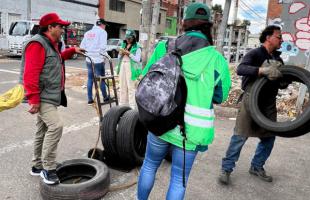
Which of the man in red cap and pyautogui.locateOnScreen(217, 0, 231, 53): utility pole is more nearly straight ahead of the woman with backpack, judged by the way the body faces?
the utility pole

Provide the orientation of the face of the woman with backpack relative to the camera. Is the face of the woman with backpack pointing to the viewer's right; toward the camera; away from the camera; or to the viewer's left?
away from the camera

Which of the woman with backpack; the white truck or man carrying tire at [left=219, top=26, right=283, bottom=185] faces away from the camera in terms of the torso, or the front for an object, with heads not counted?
the woman with backpack

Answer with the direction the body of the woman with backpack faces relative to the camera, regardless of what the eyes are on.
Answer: away from the camera

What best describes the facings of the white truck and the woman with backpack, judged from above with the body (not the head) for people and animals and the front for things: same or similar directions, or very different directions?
very different directions

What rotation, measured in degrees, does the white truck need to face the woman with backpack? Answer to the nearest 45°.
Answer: approximately 45° to its left

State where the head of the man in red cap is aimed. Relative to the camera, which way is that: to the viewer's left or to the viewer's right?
to the viewer's right

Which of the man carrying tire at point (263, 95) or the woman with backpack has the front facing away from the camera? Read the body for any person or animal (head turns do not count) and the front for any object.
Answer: the woman with backpack

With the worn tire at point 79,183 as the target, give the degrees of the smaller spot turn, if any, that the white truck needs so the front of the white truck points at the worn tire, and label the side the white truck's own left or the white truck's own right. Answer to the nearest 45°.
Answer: approximately 45° to the white truck's own left
